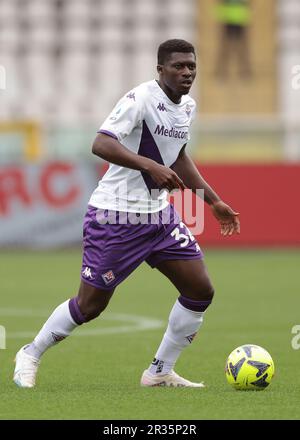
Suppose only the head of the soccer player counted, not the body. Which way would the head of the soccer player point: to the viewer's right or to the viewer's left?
to the viewer's right

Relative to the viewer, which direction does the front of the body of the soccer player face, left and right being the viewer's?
facing the viewer and to the right of the viewer
